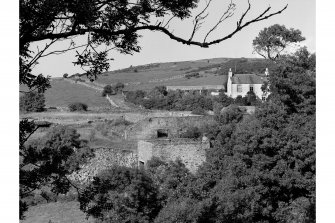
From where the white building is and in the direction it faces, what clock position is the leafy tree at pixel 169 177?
The leafy tree is roughly at 12 o'clock from the white building.

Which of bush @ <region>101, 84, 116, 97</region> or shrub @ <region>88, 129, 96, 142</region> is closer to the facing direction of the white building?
the shrub

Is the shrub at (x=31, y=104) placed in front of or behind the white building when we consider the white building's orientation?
in front

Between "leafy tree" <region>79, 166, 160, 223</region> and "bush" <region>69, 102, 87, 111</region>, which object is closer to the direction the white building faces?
the leafy tree

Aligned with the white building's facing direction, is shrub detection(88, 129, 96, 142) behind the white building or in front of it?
in front

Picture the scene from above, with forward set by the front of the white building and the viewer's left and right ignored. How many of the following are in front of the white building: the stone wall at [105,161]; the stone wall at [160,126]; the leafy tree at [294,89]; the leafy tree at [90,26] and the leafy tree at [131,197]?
5

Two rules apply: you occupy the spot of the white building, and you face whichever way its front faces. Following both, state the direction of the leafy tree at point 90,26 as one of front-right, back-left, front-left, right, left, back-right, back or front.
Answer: front

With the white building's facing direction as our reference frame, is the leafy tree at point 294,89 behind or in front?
in front

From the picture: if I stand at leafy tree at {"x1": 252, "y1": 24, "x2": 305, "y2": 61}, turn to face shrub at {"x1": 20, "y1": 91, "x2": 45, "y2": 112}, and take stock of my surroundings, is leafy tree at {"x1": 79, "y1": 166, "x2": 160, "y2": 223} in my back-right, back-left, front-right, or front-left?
front-left

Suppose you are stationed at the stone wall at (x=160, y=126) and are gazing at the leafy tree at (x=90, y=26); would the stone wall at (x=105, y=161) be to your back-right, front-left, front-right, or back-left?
front-right

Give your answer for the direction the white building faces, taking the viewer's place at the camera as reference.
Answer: facing the viewer

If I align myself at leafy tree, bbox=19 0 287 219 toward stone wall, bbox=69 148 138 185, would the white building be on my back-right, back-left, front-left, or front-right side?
front-right

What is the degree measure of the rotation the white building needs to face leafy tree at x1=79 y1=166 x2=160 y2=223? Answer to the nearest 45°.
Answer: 0° — it already faces it

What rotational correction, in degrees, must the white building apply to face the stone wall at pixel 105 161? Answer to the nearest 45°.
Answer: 0° — it already faces it

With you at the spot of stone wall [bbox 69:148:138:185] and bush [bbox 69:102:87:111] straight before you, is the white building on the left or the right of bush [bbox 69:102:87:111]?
right
